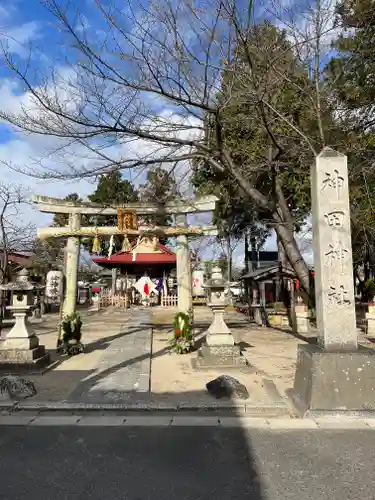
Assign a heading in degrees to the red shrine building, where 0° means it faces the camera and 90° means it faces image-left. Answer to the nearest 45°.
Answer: approximately 0°

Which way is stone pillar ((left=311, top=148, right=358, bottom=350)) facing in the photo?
toward the camera

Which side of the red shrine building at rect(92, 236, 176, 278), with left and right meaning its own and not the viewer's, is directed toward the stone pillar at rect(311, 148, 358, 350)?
front

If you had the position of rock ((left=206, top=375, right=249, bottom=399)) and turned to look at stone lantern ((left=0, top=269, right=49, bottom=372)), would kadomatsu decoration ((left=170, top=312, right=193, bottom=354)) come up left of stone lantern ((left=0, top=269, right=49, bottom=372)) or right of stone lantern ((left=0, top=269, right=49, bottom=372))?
right

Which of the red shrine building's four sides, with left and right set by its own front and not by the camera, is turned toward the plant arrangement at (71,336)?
front

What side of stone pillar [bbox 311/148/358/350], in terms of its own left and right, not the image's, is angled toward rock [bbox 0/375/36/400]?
right

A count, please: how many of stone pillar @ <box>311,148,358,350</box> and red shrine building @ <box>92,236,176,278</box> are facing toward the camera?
2

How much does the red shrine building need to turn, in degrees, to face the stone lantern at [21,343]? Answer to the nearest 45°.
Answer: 0° — it already faces it

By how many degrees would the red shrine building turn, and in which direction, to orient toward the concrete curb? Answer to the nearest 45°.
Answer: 0° — it already faces it

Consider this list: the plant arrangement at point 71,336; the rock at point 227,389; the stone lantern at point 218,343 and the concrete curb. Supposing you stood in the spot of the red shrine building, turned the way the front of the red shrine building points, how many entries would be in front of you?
4

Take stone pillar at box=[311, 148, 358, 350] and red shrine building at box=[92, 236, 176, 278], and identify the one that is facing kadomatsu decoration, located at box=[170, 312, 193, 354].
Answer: the red shrine building

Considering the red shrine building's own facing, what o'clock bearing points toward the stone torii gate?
The stone torii gate is roughly at 12 o'clock from the red shrine building.
